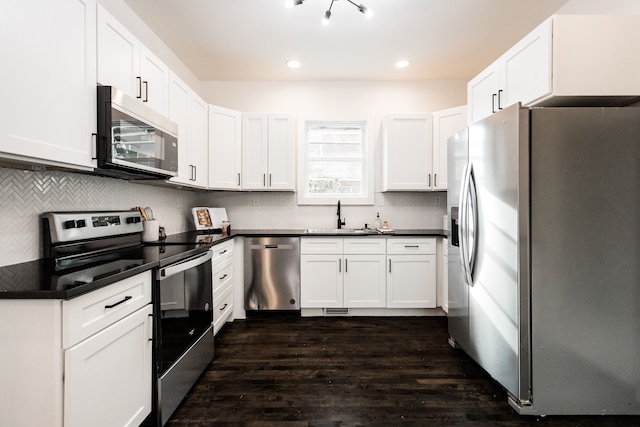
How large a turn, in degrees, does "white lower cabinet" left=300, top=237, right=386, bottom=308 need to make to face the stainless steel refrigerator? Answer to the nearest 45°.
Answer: approximately 45° to its left

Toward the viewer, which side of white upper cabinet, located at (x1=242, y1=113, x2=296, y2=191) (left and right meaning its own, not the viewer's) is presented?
front

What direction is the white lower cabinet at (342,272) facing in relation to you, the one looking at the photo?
facing the viewer

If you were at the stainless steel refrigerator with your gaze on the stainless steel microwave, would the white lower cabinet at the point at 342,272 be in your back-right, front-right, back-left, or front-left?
front-right

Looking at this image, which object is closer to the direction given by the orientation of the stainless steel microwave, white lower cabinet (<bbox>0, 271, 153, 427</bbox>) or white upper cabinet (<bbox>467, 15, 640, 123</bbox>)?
the white upper cabinet

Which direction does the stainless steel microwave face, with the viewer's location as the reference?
facing the viewer and to the right of the viewer

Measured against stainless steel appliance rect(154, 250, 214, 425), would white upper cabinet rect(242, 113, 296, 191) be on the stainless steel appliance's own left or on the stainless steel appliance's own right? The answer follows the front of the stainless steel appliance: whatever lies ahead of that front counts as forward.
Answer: on the stainless steel appliance's own left

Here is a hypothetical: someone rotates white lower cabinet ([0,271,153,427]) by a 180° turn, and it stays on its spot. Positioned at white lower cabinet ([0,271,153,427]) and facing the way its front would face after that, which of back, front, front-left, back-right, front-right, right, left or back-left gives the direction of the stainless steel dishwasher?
right

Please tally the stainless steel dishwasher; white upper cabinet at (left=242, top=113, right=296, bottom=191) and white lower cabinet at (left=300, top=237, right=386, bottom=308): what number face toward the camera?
3

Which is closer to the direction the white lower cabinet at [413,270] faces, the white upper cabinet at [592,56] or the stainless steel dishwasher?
the white upper cabinet

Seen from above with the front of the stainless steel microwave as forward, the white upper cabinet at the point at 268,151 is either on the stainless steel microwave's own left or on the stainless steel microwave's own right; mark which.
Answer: on the stainless steel microwave's own left

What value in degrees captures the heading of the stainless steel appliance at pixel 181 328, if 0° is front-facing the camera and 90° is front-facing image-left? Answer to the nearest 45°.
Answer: approximately 315°

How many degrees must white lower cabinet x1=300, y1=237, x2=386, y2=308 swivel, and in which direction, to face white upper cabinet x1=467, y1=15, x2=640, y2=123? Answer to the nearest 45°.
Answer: approximately 45° to its left

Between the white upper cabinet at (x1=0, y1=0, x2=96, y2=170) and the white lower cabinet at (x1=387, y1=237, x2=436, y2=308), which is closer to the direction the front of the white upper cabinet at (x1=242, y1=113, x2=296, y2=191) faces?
the white upper cabinet

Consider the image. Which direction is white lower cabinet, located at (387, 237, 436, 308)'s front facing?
toward the camera

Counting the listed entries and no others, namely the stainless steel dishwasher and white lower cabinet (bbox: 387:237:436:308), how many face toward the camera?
2
